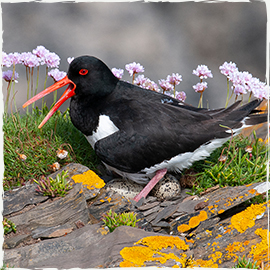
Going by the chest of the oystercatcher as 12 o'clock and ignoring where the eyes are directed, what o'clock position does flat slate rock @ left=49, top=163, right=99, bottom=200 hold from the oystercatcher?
The flat slate rock is roughly at 11 o'clock from the oystercatcher.

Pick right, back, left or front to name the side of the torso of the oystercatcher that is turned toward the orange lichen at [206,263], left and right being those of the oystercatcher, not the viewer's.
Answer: left

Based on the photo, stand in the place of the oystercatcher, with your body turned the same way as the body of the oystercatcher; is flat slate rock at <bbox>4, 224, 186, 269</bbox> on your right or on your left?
on your left

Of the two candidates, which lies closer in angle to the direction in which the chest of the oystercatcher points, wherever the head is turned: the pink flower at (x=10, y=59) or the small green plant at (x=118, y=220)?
the pink flower

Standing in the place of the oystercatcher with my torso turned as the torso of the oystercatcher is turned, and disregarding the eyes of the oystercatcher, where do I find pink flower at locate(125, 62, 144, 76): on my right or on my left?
on my right

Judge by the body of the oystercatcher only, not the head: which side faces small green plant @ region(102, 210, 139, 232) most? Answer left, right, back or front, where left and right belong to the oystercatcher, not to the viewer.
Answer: left

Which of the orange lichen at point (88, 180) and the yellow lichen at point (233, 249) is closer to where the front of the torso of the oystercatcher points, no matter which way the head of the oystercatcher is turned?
the orange lichen

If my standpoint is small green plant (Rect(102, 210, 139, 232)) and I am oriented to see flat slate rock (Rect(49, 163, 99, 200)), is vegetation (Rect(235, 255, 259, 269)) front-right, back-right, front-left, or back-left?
back-right

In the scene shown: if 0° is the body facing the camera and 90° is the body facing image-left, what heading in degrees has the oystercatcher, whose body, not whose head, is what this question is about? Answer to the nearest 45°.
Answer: approximately 90°

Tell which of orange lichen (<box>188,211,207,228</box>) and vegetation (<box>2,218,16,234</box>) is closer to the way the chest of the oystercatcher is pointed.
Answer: the vegetation

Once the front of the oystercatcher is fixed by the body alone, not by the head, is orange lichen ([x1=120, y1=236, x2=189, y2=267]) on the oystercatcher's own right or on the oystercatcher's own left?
on the oystercatcher's own left
